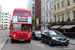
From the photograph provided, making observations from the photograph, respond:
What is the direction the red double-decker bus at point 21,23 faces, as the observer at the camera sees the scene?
facing the viewer
